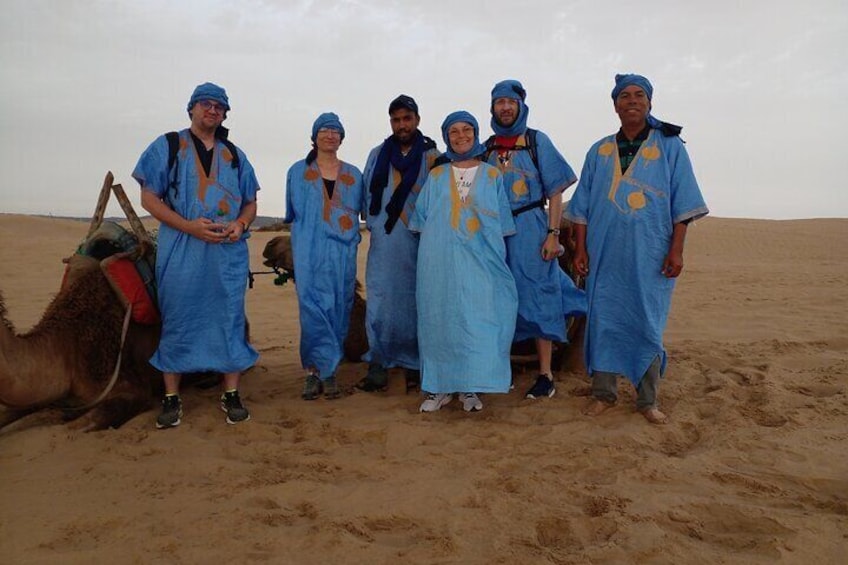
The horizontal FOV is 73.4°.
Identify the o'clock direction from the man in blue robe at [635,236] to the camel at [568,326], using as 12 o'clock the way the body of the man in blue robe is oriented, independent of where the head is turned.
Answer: The camel is roughly at 5 o'clock from the man in blue robe.

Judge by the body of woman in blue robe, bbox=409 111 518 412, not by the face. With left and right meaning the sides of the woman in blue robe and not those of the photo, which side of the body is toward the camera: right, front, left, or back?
front

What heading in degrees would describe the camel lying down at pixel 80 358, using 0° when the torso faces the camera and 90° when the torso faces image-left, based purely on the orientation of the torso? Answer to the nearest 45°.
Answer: approximately 90°

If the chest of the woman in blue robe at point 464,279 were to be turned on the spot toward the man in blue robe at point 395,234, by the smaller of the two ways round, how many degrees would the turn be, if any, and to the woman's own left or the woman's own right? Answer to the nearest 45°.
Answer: approximately 135° to the woman's own right

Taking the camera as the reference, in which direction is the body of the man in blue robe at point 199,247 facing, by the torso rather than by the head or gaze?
toward the camera

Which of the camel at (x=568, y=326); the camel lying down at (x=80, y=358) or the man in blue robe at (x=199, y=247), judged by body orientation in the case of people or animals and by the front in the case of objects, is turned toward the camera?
the man in blue robe

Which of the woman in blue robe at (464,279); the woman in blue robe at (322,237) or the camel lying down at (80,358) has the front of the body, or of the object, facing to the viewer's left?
the camel lying down

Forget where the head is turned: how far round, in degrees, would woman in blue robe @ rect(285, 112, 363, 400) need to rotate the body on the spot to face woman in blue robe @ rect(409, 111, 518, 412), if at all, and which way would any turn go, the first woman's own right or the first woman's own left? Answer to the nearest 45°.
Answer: approximately 45° to the first woman's own left

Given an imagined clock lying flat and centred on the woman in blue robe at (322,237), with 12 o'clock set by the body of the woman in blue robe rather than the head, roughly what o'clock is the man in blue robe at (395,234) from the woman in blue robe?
The man in blue robe is roughly at 9 o'clock from the woman in blue robe.

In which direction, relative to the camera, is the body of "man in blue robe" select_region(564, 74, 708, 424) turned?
toward the camera

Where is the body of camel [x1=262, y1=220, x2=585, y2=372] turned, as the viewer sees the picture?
to the viewer's left

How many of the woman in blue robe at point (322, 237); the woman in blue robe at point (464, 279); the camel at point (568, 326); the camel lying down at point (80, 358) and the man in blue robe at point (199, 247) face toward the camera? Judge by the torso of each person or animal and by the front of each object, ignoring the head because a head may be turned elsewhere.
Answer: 3
